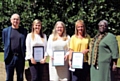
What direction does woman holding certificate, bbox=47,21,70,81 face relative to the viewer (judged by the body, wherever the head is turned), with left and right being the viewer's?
facing the viewer

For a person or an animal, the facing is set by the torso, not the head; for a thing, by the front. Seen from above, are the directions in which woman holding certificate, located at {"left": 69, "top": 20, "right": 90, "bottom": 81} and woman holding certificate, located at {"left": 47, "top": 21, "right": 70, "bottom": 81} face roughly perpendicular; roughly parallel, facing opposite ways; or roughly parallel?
roughly parallel

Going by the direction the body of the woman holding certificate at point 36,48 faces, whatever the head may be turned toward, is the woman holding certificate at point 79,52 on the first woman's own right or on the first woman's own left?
on the first woman's own left

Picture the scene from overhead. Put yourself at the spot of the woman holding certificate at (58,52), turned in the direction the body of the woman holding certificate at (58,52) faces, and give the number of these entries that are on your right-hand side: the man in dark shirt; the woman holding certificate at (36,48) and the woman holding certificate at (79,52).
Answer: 2

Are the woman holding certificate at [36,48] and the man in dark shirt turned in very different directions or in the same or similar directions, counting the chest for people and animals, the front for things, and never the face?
same or similar directions

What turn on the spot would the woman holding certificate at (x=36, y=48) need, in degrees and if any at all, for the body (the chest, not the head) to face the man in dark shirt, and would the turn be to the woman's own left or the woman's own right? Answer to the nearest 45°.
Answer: approximately 90° to the woman's own right

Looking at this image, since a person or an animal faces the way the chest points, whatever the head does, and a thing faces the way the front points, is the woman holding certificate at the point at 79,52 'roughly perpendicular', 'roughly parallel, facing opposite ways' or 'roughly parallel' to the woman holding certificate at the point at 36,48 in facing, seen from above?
roughly parallel

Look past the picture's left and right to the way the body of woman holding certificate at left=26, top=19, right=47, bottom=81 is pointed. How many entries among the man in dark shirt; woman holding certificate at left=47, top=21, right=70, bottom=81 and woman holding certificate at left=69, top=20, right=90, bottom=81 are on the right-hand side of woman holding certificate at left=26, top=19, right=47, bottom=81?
1

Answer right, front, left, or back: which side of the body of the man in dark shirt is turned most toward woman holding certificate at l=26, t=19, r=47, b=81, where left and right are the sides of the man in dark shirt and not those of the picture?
left

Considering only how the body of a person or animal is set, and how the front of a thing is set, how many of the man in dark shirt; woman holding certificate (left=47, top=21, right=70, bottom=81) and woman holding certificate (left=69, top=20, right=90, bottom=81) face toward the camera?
3

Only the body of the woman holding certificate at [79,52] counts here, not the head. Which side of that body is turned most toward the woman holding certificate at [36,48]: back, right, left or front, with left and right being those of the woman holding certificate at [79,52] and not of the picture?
right

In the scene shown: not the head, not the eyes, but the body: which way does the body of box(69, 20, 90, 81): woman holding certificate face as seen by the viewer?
toward the camera

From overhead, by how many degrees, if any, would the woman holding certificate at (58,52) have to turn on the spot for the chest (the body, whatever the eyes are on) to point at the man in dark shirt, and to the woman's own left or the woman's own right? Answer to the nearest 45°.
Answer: approximately 90° to the woman's own right

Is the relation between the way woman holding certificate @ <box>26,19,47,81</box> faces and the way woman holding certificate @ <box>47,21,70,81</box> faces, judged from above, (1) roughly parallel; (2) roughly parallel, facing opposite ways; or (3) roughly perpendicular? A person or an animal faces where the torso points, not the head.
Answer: roughly parallel
